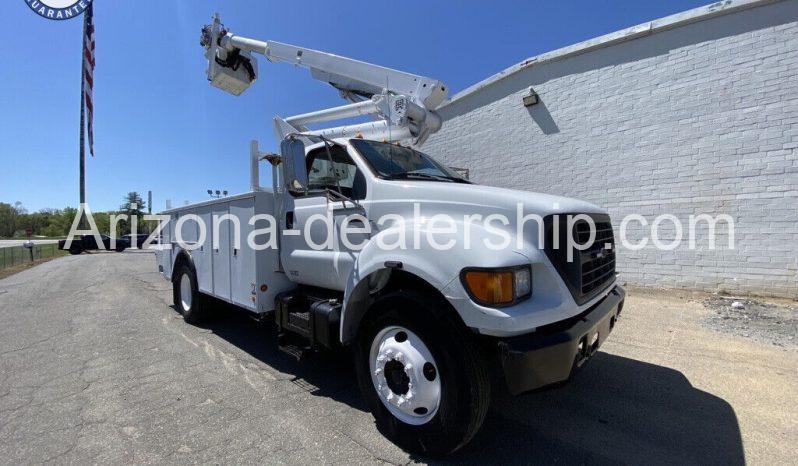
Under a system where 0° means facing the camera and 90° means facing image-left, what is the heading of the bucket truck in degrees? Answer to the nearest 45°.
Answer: approximately 315°

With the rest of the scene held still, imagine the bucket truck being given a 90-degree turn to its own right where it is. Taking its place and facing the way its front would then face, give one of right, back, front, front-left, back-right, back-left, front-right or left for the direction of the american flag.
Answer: right

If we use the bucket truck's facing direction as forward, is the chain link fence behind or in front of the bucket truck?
behind
